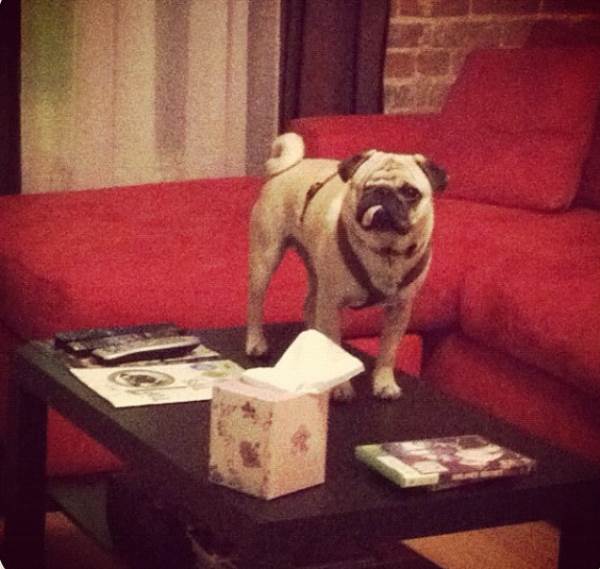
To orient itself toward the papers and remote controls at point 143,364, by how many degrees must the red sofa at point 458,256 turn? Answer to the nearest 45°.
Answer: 0° — it already faces it

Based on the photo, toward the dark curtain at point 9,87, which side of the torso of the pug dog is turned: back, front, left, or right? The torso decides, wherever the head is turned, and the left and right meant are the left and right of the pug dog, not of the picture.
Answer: back

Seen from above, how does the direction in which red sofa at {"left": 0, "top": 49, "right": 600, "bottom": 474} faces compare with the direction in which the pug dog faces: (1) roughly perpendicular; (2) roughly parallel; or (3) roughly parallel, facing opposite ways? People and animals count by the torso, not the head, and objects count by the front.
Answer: roughly perpendicular

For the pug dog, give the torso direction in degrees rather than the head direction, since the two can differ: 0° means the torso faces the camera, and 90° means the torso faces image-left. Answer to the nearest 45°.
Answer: approximately 315°

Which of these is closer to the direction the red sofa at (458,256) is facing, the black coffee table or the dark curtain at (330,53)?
the black coffee table

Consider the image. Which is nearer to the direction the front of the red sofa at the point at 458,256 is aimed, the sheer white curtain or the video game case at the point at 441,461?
the video game case
